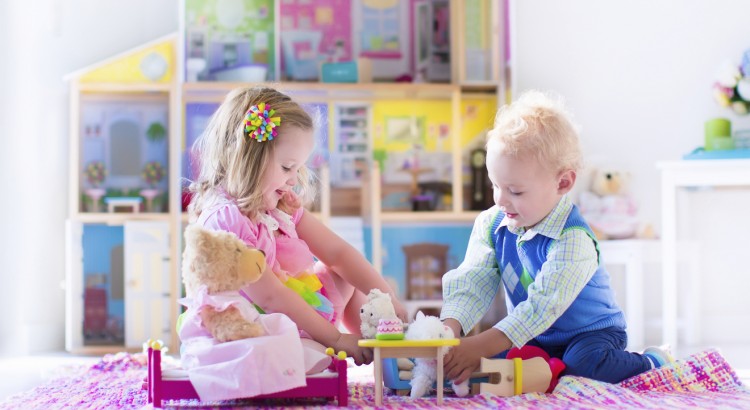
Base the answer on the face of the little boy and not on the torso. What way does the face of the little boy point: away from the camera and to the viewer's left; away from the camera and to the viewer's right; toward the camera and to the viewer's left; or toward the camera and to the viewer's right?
toward the camera and to the viewer's left

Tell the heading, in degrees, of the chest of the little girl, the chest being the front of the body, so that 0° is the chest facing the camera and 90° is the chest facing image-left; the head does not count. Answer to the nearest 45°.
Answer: approximately 315°

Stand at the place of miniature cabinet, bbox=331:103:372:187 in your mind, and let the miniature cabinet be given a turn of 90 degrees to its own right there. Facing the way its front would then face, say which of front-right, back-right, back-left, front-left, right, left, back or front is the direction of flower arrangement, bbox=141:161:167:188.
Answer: front

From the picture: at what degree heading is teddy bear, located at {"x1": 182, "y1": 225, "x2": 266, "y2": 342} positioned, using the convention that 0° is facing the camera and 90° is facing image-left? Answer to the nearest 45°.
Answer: approximately 270°

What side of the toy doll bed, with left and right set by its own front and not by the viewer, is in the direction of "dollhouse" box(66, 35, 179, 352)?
left

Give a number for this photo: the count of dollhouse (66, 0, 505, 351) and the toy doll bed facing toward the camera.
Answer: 1

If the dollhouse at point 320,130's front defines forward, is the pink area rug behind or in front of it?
in front

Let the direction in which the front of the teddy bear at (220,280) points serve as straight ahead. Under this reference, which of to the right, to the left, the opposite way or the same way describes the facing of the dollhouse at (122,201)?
to the right

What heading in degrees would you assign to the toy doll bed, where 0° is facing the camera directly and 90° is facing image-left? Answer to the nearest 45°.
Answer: approximately 270°

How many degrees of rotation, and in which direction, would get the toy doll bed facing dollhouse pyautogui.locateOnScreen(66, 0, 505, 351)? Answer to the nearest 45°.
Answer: approximately 90° to its left

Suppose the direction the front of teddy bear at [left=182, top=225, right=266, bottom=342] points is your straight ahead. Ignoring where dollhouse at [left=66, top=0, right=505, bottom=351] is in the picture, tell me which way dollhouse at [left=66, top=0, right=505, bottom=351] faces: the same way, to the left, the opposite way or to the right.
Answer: to the right

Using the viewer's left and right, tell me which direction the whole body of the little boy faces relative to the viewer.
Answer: facing the viewer and to the left of the viewer
